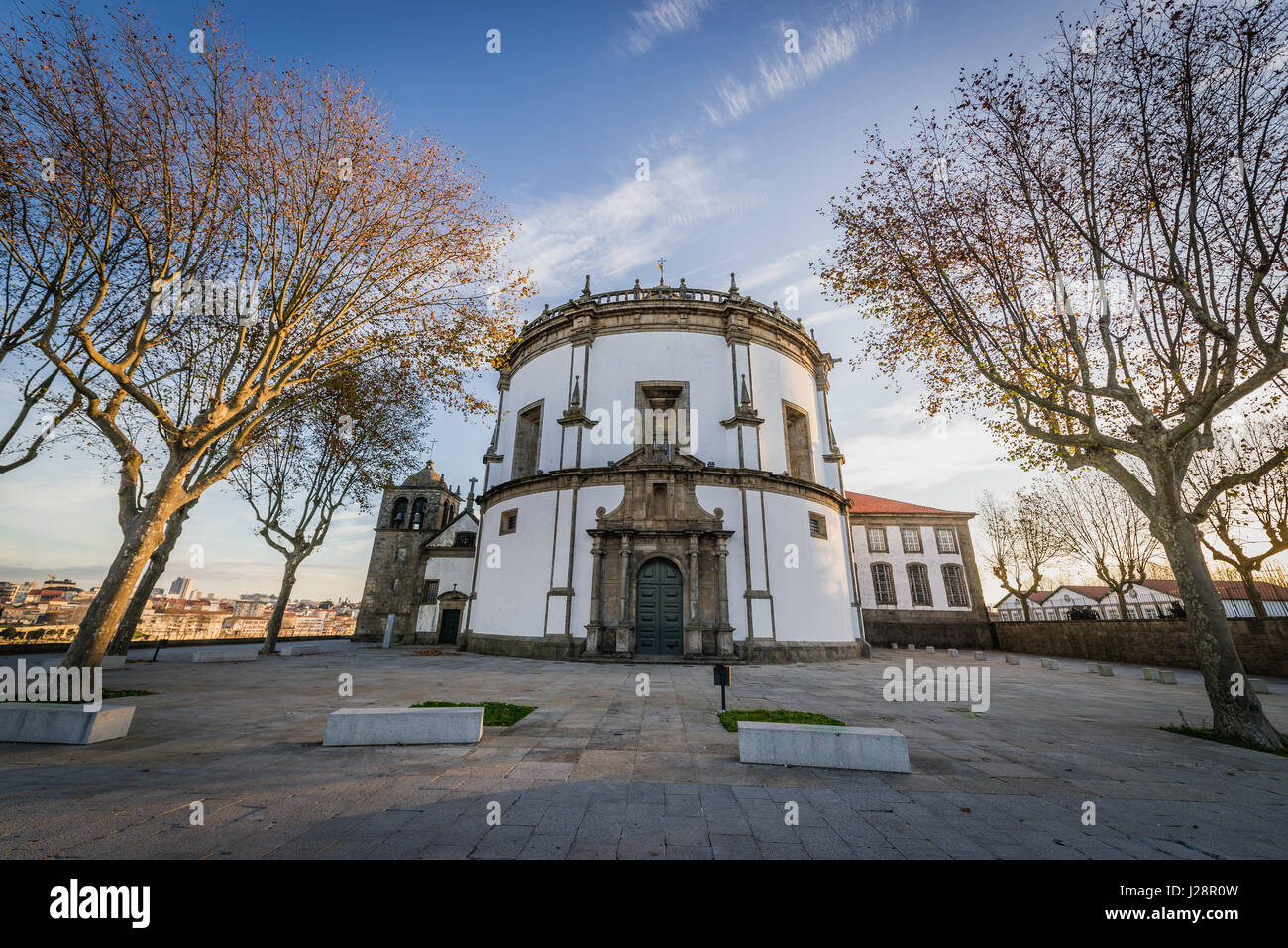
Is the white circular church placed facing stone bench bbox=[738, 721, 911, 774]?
yes

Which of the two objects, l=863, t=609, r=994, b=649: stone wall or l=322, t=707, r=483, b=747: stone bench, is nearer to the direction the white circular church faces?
the stone bench

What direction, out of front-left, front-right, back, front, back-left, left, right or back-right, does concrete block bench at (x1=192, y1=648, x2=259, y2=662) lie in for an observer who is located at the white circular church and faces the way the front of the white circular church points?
right

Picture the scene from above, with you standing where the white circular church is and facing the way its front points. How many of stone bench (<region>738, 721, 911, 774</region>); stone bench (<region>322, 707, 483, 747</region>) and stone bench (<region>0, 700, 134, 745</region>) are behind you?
0

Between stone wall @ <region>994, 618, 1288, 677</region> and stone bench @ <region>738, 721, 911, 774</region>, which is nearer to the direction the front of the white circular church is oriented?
the stone bench

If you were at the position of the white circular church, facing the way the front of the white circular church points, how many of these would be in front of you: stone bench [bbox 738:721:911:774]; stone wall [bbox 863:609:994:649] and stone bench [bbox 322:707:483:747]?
2

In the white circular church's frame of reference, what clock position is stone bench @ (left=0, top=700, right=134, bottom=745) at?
The stone bench is roughly at 1 o'clock from the white circular church.

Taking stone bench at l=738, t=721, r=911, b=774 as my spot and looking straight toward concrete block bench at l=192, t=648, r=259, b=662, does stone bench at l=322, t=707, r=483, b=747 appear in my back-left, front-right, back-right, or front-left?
front-left

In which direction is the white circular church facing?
toward the camera

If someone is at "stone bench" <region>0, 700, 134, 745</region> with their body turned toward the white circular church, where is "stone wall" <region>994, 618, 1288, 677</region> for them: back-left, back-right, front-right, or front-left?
front-right

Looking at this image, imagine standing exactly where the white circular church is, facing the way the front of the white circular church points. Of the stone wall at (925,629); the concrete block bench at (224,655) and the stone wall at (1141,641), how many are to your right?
1

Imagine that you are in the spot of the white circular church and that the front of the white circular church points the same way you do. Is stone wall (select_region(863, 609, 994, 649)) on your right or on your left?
on your left

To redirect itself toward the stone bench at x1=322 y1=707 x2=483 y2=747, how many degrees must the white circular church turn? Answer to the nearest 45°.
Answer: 0° — it already faces it

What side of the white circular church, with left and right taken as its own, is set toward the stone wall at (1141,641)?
left

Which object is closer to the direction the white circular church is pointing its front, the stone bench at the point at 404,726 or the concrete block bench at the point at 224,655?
the stone bench
